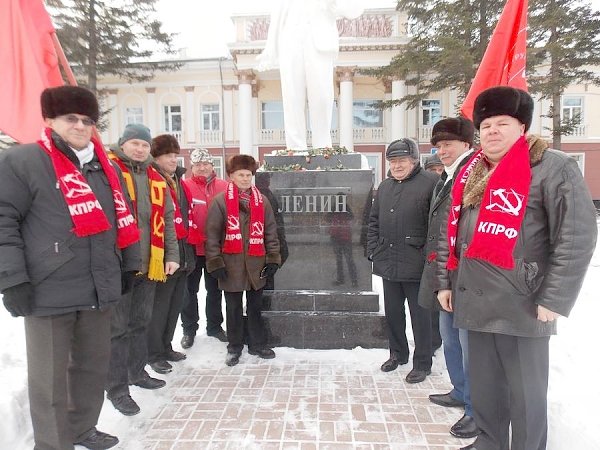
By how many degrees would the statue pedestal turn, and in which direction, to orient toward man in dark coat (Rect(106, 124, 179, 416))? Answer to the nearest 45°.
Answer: approximately 45° to its right

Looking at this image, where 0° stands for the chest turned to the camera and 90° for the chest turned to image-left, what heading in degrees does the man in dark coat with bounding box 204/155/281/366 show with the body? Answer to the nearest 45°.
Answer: approximately 0°

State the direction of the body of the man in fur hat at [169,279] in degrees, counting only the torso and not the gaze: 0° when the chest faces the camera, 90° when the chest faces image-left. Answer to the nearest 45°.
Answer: approximately 315°

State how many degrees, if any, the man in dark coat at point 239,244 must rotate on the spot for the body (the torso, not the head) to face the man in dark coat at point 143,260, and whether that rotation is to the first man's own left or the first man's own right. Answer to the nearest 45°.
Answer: approximately 45° to the first man's own right

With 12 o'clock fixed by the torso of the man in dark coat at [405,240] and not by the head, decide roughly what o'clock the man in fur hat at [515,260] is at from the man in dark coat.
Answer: The man in fur hat is roughly at 10 o'clock from the man in dark coat.

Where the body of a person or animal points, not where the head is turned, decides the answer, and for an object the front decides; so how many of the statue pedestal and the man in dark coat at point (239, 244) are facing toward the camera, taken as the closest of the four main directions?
2

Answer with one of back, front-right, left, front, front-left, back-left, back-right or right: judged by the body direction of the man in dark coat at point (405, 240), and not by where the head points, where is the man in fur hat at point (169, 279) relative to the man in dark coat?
front-right

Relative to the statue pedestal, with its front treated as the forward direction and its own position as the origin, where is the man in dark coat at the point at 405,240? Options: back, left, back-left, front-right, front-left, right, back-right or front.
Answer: front-left
